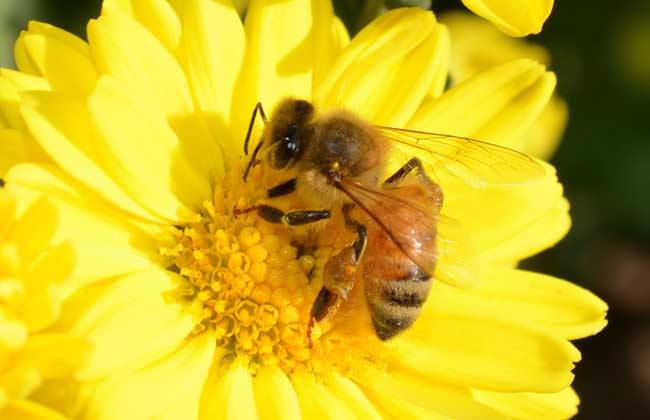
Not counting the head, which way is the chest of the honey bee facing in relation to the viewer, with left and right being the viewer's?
facing to the left of the viewer
